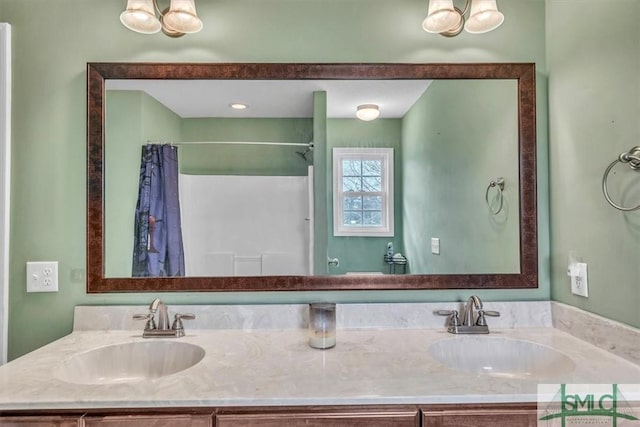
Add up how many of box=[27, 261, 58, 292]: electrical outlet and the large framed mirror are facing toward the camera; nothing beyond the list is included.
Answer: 2

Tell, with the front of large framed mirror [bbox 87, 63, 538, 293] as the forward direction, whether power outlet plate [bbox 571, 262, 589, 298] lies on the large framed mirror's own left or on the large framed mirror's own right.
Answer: on the large framed mirror's own left

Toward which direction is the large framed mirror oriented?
toward the camera

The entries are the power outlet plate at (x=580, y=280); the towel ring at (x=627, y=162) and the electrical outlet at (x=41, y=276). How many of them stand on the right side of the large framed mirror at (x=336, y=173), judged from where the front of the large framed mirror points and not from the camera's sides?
1

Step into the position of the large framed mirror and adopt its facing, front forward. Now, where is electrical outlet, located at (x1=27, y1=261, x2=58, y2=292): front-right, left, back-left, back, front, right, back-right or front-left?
right

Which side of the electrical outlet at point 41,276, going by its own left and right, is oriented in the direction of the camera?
front

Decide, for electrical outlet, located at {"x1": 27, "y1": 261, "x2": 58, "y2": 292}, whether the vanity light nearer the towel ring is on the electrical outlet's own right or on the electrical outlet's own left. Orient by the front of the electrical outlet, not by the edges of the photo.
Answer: on the electrical outlet's own left
